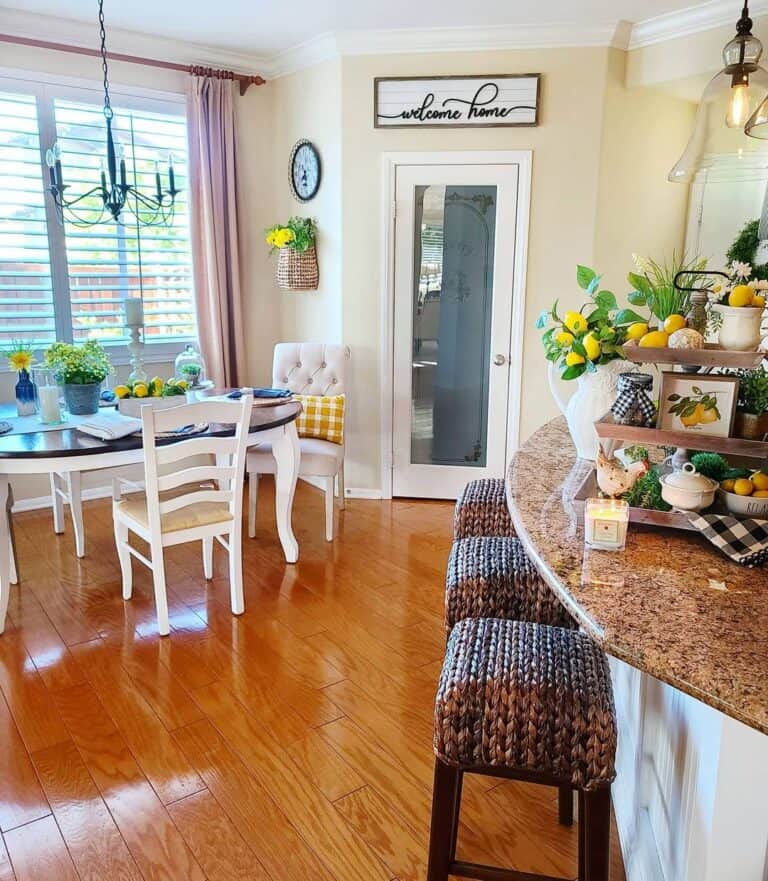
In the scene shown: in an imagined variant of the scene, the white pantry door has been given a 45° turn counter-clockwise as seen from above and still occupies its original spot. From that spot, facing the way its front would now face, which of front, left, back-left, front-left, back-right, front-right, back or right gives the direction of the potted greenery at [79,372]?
right

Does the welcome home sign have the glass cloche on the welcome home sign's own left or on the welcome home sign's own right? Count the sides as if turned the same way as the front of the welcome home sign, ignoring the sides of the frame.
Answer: on the welcome home sign's own right

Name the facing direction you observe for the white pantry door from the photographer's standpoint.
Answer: facing the viewer

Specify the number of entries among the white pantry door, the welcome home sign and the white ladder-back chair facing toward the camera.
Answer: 2

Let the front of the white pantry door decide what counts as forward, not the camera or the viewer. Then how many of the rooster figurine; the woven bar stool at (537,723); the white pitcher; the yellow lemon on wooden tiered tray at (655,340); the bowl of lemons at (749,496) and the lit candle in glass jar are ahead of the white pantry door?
6

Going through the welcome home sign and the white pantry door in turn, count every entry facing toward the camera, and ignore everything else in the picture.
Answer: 2

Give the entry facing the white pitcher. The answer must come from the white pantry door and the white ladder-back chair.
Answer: the white pantry door

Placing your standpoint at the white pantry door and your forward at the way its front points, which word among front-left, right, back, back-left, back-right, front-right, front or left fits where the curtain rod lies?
right

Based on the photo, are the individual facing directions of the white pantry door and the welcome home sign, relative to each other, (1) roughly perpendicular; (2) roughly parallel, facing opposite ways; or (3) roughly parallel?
roughly parallel

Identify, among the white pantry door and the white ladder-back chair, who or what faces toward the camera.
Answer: the white pantry door

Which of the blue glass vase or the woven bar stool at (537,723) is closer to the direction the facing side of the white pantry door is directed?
the woven bar stool

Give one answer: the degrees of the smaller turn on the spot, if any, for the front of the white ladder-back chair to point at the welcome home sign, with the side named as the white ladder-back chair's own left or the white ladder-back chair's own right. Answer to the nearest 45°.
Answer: approximately 90° to the white ladder-back chair's own right

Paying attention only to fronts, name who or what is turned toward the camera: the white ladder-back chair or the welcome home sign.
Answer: the welcome home sign

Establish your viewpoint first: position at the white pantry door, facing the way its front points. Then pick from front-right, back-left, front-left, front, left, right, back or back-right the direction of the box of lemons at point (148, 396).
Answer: front-right

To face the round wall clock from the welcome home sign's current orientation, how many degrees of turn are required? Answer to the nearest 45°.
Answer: approximately 135° to its right

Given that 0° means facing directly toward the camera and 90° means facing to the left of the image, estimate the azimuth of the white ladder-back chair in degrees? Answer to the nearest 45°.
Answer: approximately 135°
